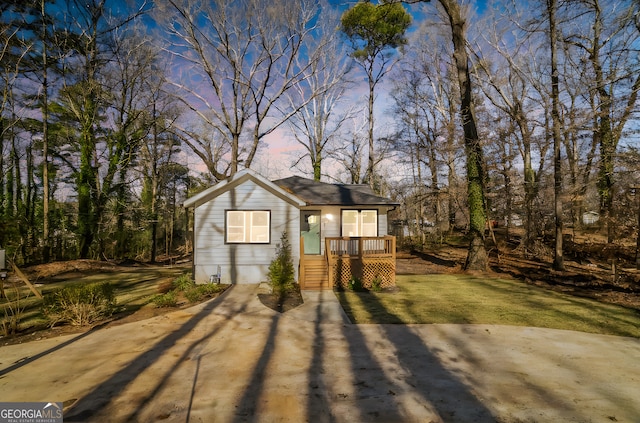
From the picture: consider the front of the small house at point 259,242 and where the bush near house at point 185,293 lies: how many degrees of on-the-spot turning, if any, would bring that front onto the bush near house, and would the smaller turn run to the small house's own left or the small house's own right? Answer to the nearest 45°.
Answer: approximately 45° to the small house's own right

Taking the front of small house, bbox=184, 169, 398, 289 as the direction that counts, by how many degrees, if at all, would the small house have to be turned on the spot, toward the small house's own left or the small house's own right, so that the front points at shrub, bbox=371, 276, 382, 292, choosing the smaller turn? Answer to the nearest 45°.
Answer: approximately 90° to the small house's own left

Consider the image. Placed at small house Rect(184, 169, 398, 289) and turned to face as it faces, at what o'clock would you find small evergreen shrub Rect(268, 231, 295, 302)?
The small evergreen shrub is roughly at 11 o'clock from the small house.

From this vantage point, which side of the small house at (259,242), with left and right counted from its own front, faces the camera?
front

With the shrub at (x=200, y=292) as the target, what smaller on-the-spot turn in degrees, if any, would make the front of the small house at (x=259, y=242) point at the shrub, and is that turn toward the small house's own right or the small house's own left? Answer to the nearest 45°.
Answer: approximately 45° to the small house's own right

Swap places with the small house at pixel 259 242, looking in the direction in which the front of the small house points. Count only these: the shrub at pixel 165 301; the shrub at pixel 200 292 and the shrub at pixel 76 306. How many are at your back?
0

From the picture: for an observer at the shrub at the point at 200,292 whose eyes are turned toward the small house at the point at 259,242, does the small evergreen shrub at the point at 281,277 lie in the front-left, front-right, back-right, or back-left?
front-right
